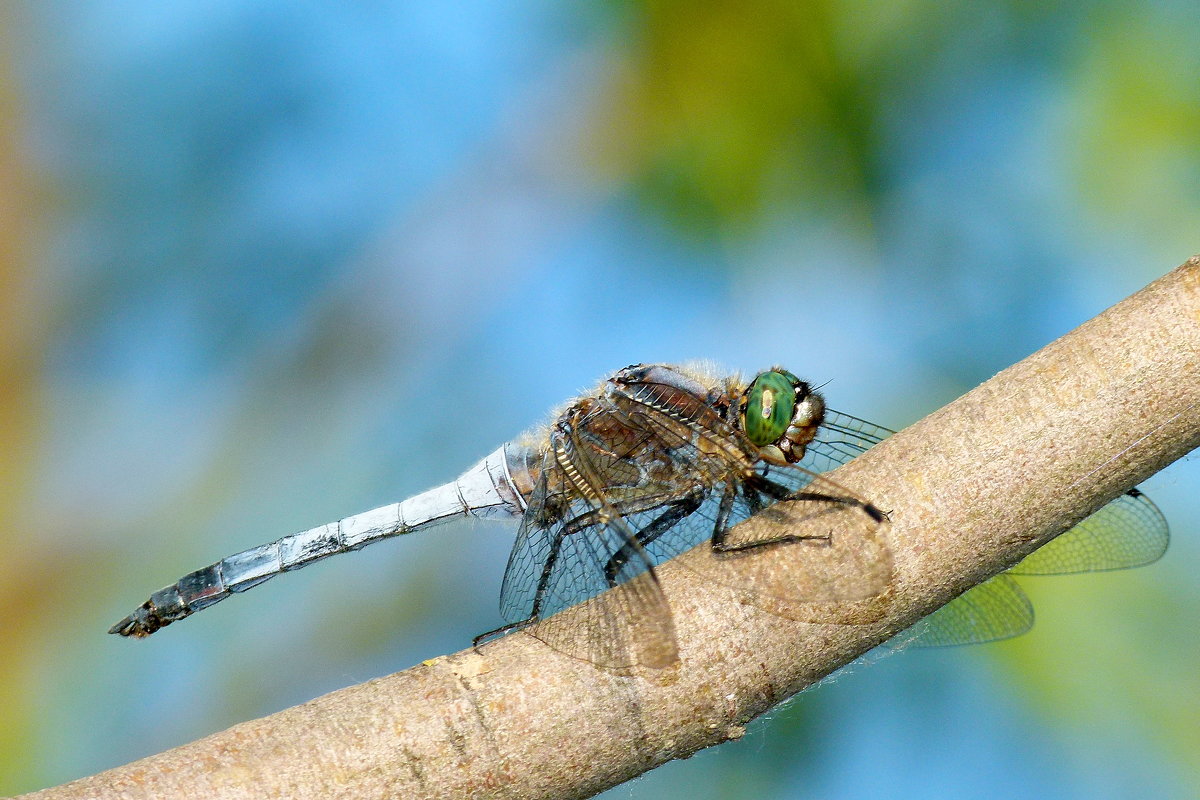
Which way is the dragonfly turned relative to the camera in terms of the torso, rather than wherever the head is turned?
to the viewer's right
